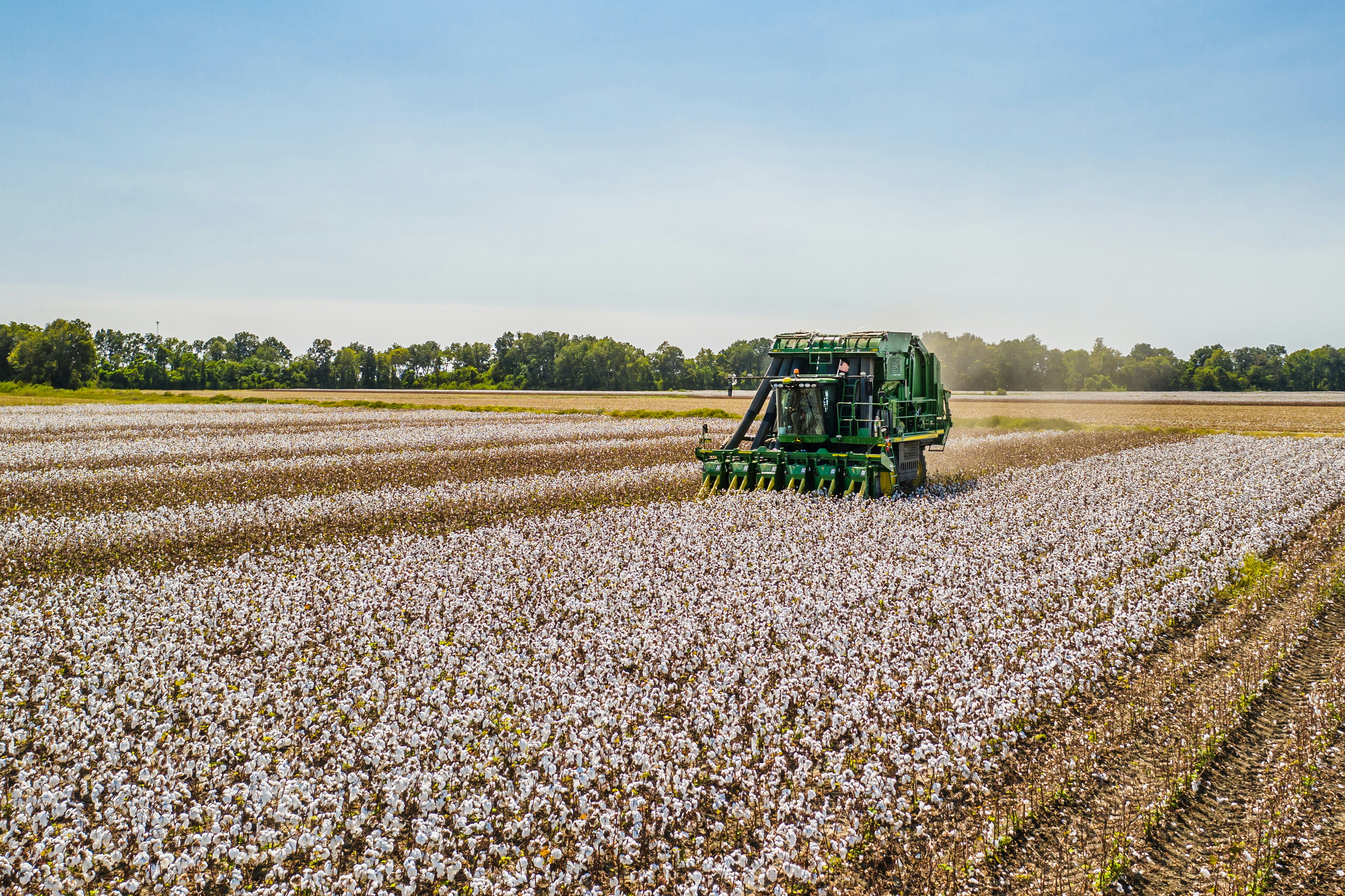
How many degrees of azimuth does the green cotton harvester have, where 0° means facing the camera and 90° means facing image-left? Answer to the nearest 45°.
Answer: approximately 45°
